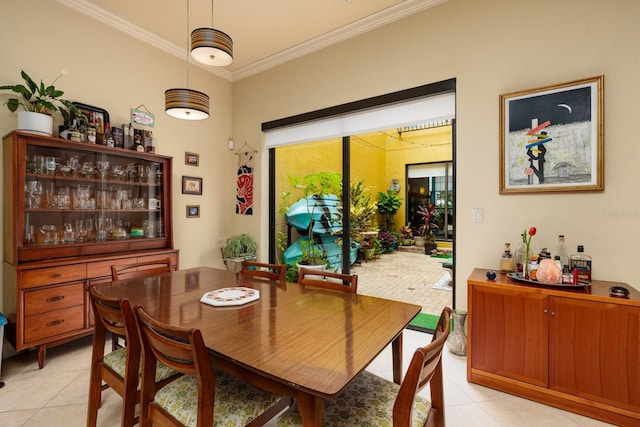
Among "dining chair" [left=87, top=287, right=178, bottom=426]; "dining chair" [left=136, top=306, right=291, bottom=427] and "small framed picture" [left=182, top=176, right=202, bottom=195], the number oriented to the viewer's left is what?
0

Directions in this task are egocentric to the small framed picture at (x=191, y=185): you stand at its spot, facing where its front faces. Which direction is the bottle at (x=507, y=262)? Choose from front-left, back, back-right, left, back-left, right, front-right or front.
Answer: front

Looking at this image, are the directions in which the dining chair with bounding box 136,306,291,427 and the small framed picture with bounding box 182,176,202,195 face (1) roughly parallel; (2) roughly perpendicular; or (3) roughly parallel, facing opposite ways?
roughly perpendicular

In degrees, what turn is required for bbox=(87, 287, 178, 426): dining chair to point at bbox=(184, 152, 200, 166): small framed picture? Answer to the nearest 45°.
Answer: approximately 45° to its left

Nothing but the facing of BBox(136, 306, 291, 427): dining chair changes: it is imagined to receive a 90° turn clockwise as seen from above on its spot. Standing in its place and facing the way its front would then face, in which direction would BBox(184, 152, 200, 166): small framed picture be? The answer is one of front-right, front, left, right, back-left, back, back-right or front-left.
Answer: back-left

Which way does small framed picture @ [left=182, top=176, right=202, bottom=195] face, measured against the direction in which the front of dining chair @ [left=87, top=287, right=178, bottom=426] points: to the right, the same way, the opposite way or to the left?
to the right

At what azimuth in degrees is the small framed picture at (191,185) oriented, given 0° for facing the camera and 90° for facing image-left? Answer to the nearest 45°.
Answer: approximately 315°

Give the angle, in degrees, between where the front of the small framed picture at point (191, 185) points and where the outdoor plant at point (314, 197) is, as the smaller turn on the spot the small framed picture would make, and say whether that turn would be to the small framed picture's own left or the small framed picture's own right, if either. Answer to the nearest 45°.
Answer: approximately 45° to the small framed picture's own left

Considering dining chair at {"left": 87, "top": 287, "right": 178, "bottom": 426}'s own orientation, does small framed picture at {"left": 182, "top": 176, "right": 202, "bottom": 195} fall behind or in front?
in front

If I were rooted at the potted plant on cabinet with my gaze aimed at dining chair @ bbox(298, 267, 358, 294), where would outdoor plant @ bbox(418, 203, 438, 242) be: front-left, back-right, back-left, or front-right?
front-left

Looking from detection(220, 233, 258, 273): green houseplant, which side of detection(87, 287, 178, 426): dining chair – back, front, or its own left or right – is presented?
front

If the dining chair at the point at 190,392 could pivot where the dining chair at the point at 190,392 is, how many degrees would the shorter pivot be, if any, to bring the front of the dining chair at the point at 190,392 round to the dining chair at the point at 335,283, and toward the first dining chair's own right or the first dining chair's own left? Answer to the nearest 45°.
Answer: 0° — it already faces it

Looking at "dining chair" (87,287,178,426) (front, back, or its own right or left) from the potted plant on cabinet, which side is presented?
left

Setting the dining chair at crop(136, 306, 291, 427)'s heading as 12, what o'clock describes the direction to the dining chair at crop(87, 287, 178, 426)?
the dining chair at crop(87, 287, 178, 426) is roughly at 9 o'clock from the dining chair at crop(136, 306, 291, 427).

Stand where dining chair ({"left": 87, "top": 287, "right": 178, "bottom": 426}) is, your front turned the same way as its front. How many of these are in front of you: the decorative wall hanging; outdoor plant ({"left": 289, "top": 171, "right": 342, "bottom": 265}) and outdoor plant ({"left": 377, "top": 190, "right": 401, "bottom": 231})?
3

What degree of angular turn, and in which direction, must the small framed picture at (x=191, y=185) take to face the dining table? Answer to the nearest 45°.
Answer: approximately 45° to its right

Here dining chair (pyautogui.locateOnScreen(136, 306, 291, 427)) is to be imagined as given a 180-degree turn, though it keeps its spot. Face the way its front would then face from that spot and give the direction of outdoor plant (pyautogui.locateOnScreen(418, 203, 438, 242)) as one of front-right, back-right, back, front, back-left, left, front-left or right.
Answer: back

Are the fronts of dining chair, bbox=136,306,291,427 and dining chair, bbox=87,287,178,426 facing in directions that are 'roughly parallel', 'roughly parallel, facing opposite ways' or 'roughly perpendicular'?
roughly parallel
